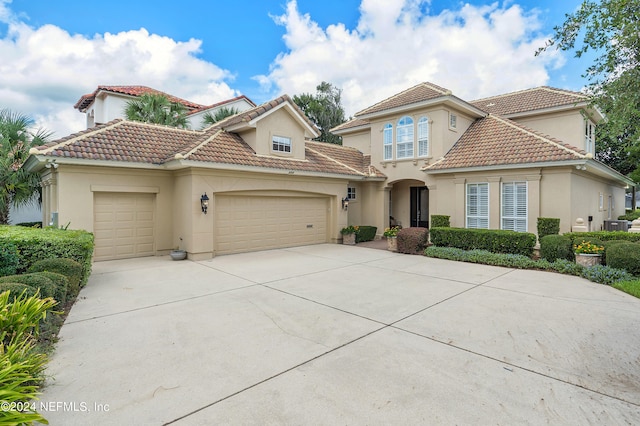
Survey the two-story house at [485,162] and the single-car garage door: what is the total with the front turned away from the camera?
0

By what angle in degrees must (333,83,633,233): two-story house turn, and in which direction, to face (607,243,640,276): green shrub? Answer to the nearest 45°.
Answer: approximately 90° to its left

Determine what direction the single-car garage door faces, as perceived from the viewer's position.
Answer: facing the viewer and to the right of the viewer

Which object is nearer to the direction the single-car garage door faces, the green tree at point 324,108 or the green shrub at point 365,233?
the green shrub

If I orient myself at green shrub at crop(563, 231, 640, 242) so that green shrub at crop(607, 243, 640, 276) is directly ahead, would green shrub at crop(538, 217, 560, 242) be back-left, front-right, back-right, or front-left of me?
back-right

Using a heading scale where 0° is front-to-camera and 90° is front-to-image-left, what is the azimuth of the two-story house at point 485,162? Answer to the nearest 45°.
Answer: approximately 45°

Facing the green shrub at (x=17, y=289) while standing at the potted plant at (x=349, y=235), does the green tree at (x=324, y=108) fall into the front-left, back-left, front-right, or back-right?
back-right

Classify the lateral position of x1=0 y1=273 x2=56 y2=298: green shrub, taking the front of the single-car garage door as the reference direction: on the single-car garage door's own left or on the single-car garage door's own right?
on the single-car garage door's own right

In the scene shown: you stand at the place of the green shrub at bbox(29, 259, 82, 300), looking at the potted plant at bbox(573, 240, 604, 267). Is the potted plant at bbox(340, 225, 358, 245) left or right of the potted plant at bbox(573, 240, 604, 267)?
left
